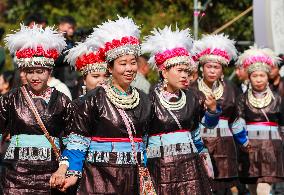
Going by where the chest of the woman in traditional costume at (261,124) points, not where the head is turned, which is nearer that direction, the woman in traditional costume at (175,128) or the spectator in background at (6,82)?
the woman in traditional costume

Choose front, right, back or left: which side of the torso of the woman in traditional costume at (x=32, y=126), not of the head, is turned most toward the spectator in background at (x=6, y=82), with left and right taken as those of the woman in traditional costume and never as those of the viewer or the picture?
back

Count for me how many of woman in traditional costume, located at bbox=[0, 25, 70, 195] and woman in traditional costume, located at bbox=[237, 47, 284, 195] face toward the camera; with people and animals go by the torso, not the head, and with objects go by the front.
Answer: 2
